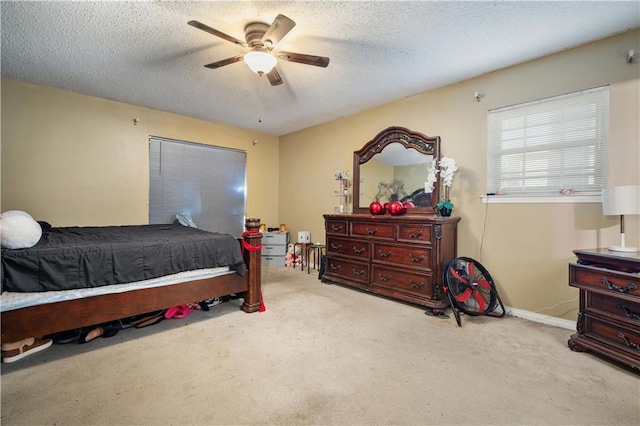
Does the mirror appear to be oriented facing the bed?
yes

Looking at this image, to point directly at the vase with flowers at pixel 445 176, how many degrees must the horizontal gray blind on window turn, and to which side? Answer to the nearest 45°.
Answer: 0° — it already faces it

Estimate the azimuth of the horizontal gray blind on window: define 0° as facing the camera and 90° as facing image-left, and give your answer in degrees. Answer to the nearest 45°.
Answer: approximately 315°

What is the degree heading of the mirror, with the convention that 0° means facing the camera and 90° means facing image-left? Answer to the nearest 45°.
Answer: approximately 45°

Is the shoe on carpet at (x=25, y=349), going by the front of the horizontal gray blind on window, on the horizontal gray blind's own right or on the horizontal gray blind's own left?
on the horizontal gray blind's own right

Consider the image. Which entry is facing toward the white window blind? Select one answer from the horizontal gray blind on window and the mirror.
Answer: the horizontal gray blind on window

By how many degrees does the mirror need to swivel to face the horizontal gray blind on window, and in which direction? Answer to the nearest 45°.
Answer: approximately 45° to its right

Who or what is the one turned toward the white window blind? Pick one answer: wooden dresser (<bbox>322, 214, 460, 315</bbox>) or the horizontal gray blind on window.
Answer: the horizontal gray blind on window

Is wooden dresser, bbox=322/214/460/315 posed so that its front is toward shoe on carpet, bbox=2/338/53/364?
yes

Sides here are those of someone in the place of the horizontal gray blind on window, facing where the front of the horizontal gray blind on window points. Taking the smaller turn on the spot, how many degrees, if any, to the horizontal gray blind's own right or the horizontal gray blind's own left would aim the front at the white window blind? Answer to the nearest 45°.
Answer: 0° — it already faces it

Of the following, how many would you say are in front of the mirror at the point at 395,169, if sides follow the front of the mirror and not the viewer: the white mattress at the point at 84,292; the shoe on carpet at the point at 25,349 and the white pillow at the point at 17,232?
3

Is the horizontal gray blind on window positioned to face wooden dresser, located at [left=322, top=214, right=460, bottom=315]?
yes

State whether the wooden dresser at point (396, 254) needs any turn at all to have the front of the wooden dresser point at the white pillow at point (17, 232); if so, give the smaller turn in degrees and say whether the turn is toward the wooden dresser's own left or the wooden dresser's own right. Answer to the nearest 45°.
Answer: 0° — it already faces it

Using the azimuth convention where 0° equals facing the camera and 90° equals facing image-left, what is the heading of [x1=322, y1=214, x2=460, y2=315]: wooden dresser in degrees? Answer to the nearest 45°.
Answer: approximately 45°
